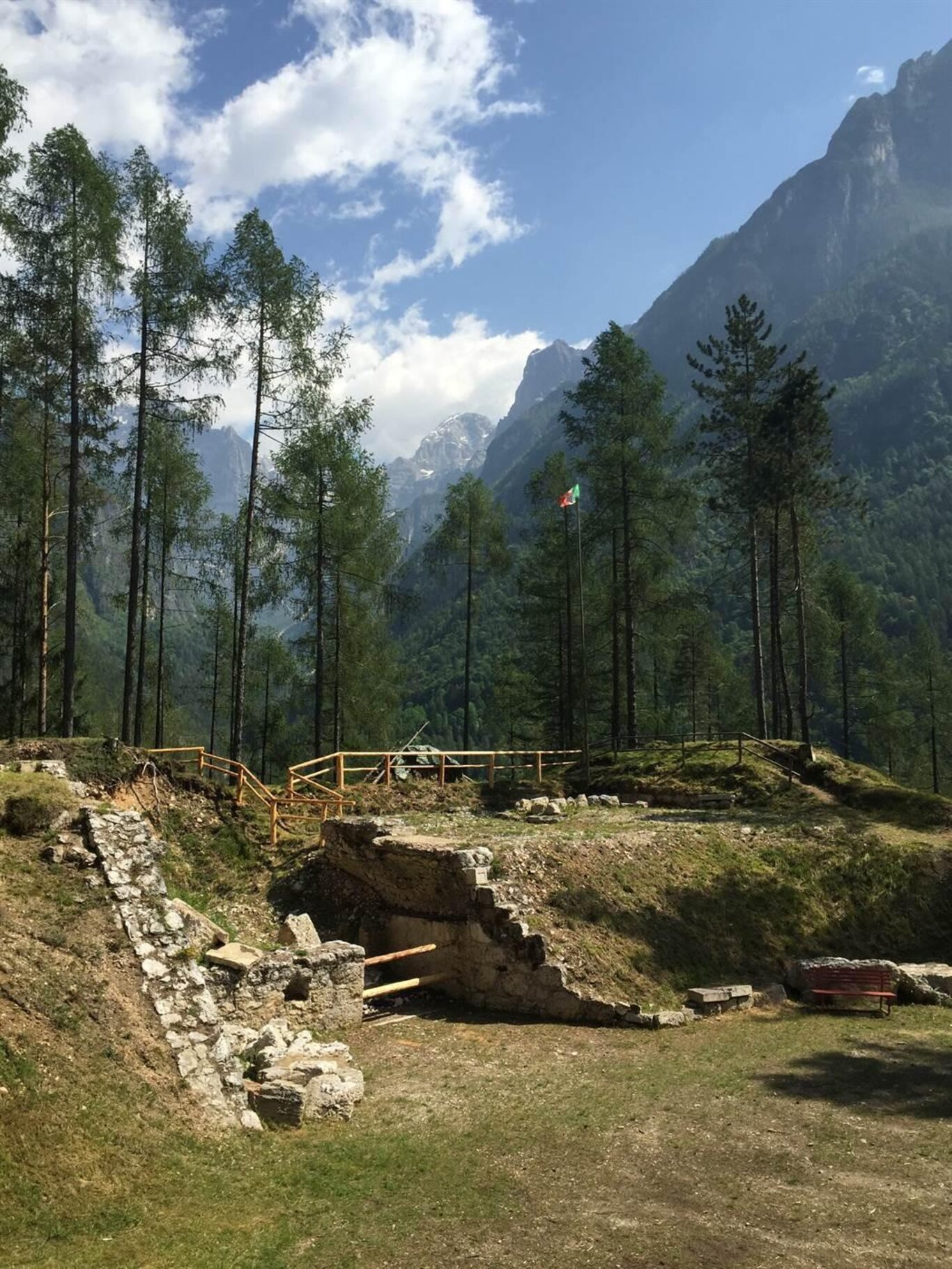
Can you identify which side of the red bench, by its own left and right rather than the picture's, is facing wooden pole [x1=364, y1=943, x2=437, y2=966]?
right

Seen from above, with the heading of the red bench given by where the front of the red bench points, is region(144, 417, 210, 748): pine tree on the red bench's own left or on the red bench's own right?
on the red bench's own right

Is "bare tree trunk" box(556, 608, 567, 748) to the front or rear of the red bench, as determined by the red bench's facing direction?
to the rear

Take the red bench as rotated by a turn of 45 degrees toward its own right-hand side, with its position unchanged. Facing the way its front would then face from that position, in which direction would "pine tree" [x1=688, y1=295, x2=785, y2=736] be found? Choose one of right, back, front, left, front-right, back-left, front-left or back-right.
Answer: back-right

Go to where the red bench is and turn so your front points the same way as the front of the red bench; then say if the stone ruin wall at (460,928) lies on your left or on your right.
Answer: on your right

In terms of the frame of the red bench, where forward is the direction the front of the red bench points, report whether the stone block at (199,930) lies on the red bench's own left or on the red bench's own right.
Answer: on the red bench's own right

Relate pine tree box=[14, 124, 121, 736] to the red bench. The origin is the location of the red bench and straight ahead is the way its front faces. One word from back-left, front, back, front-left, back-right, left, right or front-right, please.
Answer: right

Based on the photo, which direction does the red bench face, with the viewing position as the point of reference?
facing the viewer

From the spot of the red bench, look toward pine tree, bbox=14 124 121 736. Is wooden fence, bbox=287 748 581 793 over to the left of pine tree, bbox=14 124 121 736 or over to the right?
right

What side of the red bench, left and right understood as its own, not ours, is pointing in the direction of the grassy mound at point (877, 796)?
back
